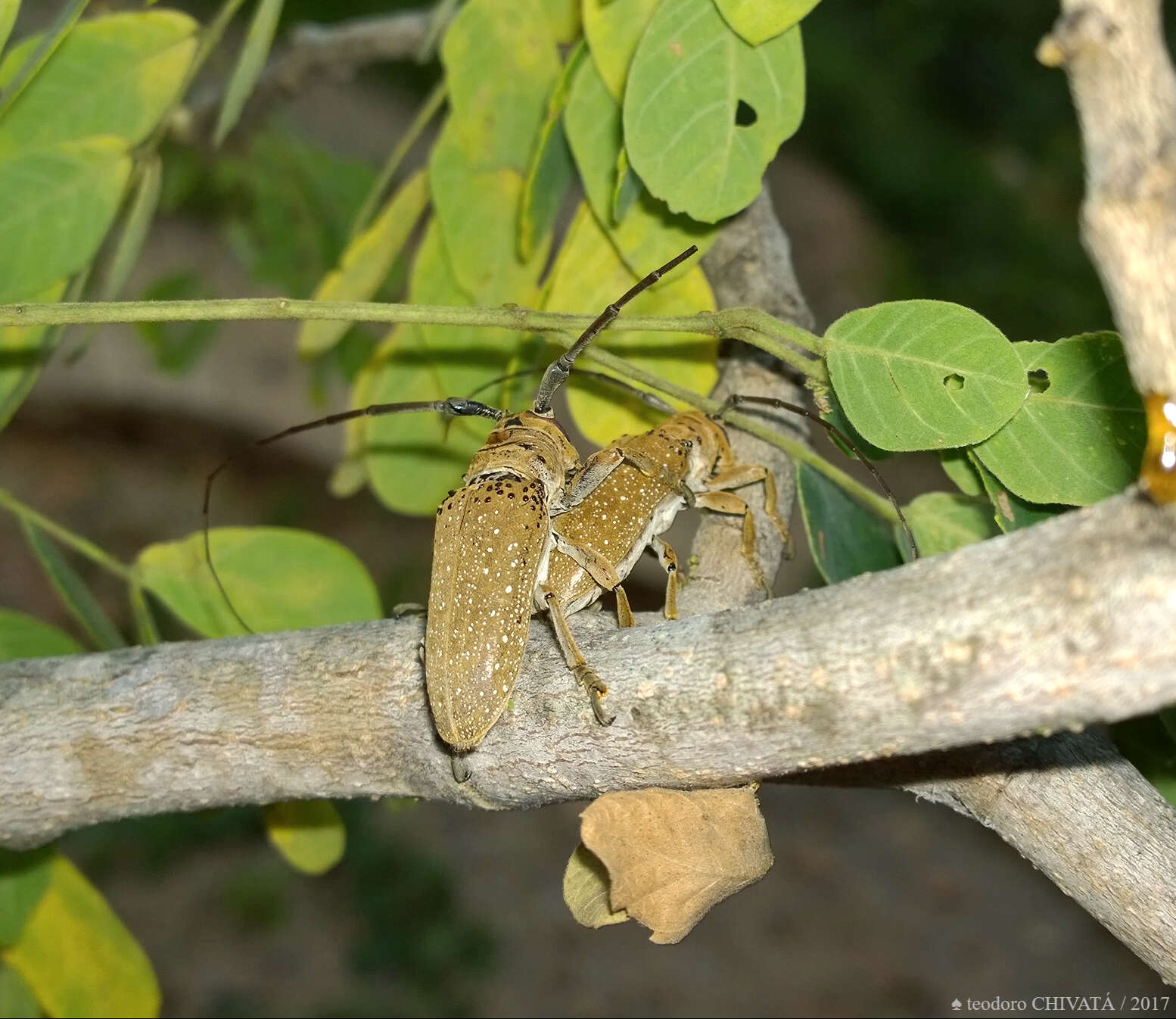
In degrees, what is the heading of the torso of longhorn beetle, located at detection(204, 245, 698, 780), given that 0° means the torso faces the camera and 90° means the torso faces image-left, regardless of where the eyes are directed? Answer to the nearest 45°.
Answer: approximately 180°

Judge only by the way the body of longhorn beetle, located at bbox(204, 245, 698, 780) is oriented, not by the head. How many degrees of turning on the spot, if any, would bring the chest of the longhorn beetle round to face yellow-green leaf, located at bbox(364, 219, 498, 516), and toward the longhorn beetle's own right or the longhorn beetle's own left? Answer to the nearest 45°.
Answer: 0° — it already faces it

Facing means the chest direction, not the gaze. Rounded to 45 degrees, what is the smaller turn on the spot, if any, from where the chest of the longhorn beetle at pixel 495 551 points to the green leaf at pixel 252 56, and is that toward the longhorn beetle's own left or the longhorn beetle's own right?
0° — it already faces it

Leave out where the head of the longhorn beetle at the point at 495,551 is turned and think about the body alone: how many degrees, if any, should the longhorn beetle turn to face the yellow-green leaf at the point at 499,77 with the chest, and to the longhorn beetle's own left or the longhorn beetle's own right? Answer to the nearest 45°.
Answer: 0° — it already faces it
